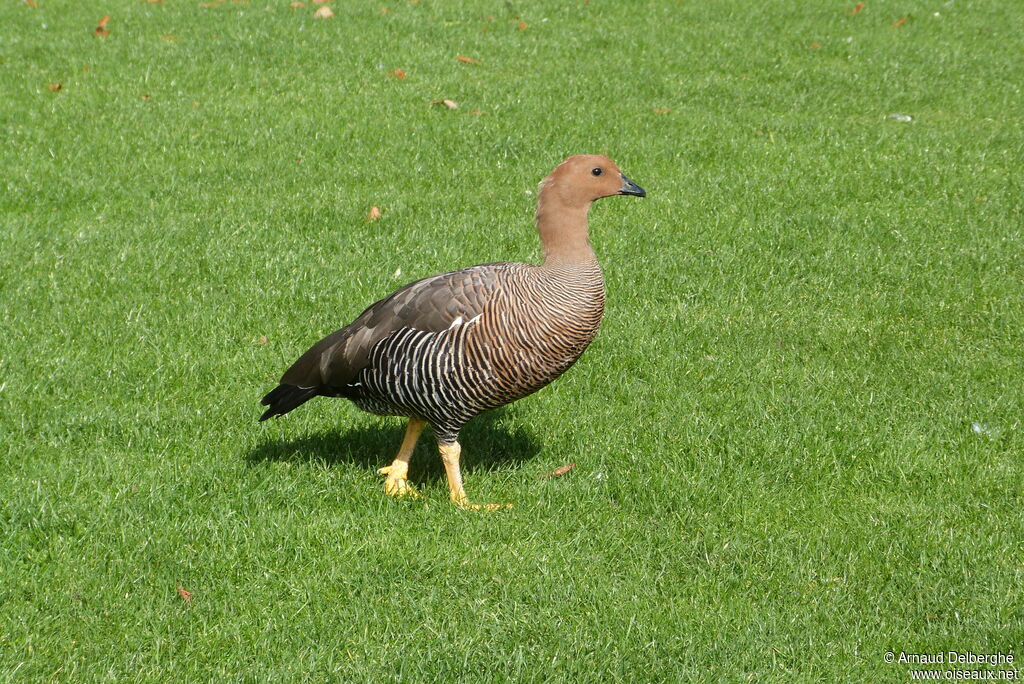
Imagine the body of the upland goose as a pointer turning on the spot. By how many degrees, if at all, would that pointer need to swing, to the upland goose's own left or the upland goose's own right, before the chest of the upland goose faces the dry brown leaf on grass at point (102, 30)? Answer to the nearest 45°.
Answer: approximately 135° to the upland goose's own left

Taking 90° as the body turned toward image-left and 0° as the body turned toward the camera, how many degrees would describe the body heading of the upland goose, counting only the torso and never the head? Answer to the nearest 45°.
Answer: approximately 270°
